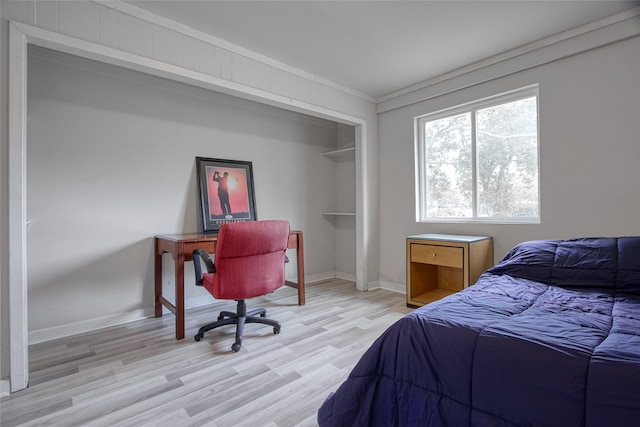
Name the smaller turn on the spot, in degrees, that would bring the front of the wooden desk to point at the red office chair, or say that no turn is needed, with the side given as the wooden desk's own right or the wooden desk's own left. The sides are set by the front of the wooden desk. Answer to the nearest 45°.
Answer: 0° — it already faces it

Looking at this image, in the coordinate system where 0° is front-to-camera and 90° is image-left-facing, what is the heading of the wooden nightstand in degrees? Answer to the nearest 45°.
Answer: approximately 45°

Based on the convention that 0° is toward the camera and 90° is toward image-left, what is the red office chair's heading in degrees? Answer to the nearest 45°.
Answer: approximately 135°

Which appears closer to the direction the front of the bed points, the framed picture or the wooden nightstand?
the framed picture

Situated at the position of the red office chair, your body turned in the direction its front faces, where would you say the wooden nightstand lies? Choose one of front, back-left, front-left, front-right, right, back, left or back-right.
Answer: back-right

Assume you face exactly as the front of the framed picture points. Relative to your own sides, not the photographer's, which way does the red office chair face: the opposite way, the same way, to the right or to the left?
the opposite way

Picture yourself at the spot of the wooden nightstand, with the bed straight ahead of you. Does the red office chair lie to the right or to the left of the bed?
right

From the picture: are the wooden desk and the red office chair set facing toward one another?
yes
